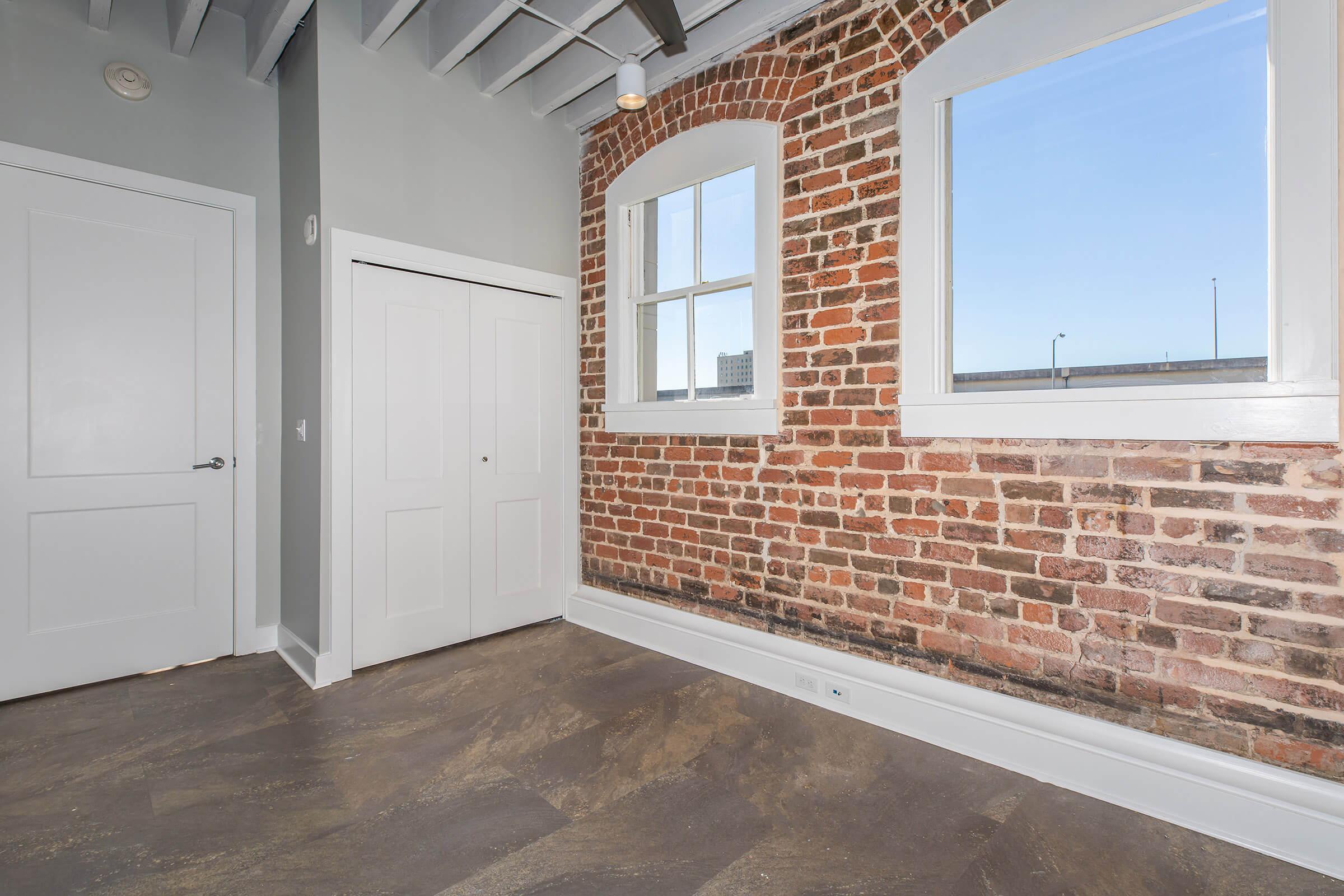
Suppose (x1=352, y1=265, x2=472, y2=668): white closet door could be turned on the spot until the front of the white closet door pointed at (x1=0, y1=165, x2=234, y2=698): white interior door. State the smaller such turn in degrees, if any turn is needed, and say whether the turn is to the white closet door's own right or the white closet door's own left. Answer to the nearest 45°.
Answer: approximately 135° to the white closet door's own right

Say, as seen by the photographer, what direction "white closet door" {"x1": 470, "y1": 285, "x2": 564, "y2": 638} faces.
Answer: facing the viewer and to the right of the viewer

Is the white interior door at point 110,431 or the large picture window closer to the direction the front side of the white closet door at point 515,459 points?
the large picture window

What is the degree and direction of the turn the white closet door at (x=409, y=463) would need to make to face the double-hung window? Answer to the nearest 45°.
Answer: approximately 45° to its left

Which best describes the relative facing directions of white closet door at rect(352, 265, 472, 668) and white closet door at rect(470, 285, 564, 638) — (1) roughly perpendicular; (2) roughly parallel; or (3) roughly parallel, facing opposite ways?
roughly parallel

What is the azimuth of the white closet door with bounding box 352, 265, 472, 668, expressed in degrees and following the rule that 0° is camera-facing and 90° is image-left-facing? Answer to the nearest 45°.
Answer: approximately 315°

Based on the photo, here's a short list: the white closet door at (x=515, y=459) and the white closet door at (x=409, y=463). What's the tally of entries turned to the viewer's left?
0

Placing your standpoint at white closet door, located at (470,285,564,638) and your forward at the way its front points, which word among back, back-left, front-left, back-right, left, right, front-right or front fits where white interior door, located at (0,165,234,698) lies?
back-right

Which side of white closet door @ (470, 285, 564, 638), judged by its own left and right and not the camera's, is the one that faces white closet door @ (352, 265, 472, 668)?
right
